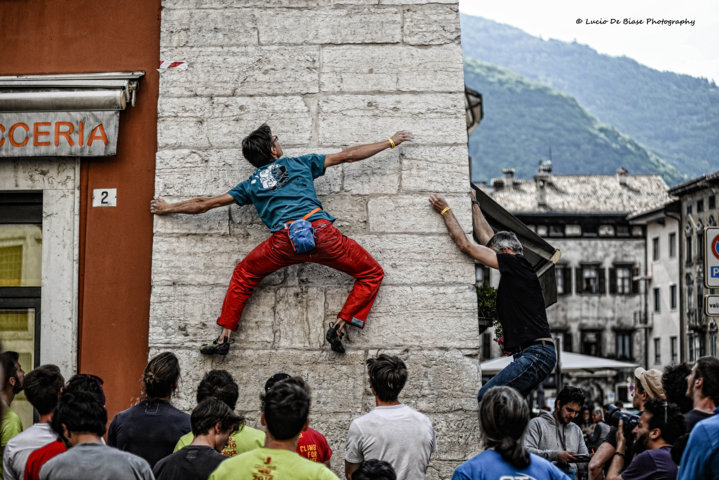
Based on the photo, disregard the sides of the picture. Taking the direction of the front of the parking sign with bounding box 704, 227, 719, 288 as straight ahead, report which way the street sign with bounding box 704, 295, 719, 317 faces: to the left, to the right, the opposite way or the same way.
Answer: the same way

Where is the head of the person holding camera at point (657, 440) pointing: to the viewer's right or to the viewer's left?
to the viewer's left

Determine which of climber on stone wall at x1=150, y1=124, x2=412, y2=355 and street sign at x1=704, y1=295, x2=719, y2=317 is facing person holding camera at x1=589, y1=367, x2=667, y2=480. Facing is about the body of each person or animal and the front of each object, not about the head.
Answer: the street sign

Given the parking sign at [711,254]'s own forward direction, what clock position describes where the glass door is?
The glass door is roughly at 2 o'clock from the parking sign.

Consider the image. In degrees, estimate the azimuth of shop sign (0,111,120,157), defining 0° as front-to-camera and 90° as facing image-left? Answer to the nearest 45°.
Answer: approximately 0°

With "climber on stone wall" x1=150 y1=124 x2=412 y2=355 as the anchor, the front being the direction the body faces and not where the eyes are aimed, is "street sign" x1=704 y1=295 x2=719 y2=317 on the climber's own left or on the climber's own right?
on the climber's own right

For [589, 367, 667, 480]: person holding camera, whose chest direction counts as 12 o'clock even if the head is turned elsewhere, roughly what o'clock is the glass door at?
The glass door is roughly at 12 o'clock from the person holding camera.

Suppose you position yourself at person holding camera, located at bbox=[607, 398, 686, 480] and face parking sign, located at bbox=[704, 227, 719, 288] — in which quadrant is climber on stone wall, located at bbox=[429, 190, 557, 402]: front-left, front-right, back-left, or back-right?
front-left

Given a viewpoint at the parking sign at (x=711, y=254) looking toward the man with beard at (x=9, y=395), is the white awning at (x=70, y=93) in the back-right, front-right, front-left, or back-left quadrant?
front-right

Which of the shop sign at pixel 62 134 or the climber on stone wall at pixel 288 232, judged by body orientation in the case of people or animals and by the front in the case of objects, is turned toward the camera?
the shop sign

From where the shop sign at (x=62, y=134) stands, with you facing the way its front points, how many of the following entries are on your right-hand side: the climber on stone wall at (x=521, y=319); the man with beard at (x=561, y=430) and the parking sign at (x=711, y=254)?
0

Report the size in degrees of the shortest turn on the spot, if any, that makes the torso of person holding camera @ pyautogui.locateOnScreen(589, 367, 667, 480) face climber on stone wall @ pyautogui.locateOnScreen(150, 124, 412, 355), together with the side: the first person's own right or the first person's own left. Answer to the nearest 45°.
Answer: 0° — they already face them

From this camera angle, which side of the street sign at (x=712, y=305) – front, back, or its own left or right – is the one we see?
front

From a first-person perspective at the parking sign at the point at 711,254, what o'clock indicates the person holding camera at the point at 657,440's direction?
The person holding camera is roughly at 12 o'clock from the parking sign.

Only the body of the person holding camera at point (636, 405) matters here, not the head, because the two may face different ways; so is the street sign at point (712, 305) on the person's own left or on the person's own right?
on the person's own right

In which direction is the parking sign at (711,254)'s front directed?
toward the camera

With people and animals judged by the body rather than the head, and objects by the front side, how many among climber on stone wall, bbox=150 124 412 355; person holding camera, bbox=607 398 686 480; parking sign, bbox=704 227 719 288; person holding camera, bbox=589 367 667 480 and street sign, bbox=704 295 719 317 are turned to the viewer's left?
2

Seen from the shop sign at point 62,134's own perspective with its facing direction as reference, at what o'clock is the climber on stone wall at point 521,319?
The climber on stone wall is roughly at 10 o'clock from the shop sign.

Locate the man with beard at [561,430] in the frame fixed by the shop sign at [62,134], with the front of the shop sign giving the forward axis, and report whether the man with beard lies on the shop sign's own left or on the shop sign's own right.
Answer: on the shop sign's own left

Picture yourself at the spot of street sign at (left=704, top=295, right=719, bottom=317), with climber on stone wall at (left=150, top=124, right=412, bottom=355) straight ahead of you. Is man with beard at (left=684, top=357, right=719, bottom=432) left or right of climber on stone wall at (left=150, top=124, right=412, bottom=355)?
left

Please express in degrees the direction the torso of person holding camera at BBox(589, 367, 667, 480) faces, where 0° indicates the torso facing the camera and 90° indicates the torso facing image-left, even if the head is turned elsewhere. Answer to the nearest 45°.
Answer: approximately 90°
